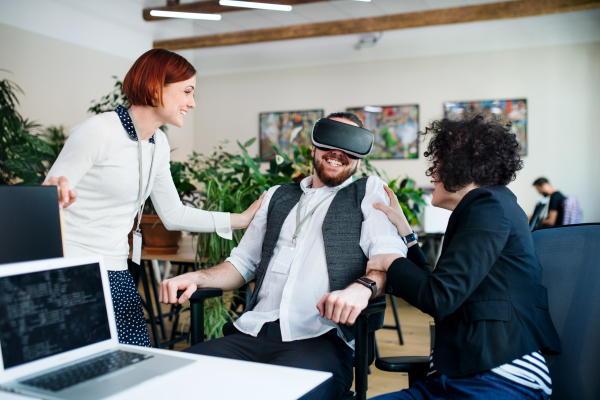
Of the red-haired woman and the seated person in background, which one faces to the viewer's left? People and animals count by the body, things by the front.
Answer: the seated person in background

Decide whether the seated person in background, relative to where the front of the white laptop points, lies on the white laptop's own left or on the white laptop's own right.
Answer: on the white laptop's own left

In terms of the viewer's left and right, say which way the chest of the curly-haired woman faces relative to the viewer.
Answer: facing to the left of the viewer

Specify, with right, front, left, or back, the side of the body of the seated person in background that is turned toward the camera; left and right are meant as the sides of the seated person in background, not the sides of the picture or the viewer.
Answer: left

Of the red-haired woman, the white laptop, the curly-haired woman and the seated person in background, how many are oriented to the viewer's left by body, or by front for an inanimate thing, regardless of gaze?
2

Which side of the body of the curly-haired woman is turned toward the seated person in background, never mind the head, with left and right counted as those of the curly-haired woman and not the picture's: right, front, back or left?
right

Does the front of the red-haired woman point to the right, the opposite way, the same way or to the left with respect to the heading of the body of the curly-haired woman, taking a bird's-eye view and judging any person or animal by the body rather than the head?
the opposite way

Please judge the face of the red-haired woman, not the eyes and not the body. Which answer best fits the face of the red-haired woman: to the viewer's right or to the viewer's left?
to the viewer's right

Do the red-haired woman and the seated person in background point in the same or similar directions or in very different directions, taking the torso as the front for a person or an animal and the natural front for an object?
very different directions

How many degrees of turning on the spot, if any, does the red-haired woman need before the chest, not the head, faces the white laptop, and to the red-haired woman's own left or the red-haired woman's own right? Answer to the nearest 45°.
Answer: approximately 45° to the red-haired woman's own right

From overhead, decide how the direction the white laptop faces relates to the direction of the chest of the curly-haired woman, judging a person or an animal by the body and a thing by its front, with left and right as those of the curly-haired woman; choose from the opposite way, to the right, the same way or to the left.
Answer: the opposite way

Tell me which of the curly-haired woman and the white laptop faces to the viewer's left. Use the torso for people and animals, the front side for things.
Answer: the curly-haired woman

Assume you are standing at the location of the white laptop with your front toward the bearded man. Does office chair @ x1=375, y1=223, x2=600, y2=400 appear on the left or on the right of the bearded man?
right
